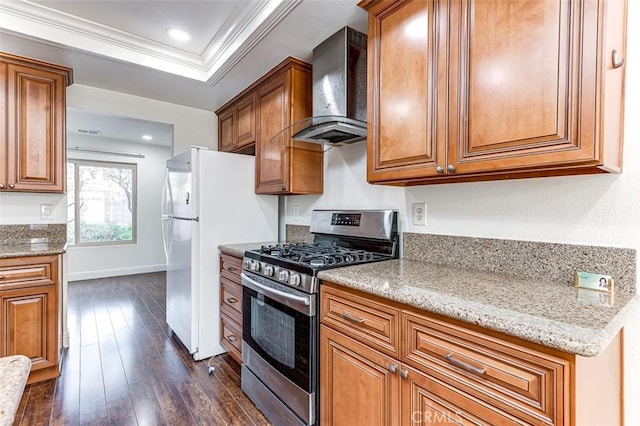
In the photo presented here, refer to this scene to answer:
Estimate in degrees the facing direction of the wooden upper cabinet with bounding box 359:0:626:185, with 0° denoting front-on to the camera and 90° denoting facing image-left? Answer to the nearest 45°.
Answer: approximately 45°

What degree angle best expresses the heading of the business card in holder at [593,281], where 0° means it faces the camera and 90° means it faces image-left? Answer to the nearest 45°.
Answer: approximately 45°

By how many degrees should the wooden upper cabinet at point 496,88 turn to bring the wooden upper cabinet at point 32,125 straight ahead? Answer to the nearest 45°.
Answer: approximately 45° to its right

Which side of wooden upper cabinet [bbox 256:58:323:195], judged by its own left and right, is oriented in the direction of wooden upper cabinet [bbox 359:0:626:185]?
left

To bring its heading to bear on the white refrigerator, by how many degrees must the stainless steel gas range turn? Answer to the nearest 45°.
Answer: approximately 90° to its right

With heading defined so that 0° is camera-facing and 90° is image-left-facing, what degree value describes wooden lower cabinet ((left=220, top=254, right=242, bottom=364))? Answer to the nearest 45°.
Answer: approximately 45°

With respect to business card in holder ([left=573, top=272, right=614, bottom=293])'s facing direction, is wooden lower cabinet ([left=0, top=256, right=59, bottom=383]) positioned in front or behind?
in front

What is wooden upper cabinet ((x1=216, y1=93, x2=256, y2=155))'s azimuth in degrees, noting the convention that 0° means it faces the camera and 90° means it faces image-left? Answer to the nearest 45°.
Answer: approximately 45°

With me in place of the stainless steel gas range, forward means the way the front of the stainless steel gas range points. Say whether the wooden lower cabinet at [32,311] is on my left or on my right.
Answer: on my right
